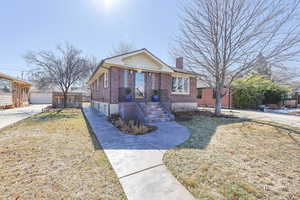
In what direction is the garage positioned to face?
toward the camera

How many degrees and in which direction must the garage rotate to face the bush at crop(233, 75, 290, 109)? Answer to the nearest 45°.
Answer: approximately 45° to its left

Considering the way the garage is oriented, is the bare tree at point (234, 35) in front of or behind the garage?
in front

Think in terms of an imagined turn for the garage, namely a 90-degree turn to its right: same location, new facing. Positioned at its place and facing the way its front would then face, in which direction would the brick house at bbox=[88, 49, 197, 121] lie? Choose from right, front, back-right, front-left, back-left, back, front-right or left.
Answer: left

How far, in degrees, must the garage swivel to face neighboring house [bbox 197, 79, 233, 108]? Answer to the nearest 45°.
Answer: approximately 45° to its left

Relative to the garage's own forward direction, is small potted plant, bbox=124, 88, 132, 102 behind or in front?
in front

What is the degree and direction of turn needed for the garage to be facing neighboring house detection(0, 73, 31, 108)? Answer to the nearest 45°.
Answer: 0° — it already faces it

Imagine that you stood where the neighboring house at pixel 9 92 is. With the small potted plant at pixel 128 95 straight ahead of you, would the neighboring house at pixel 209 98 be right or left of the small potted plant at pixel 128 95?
left
